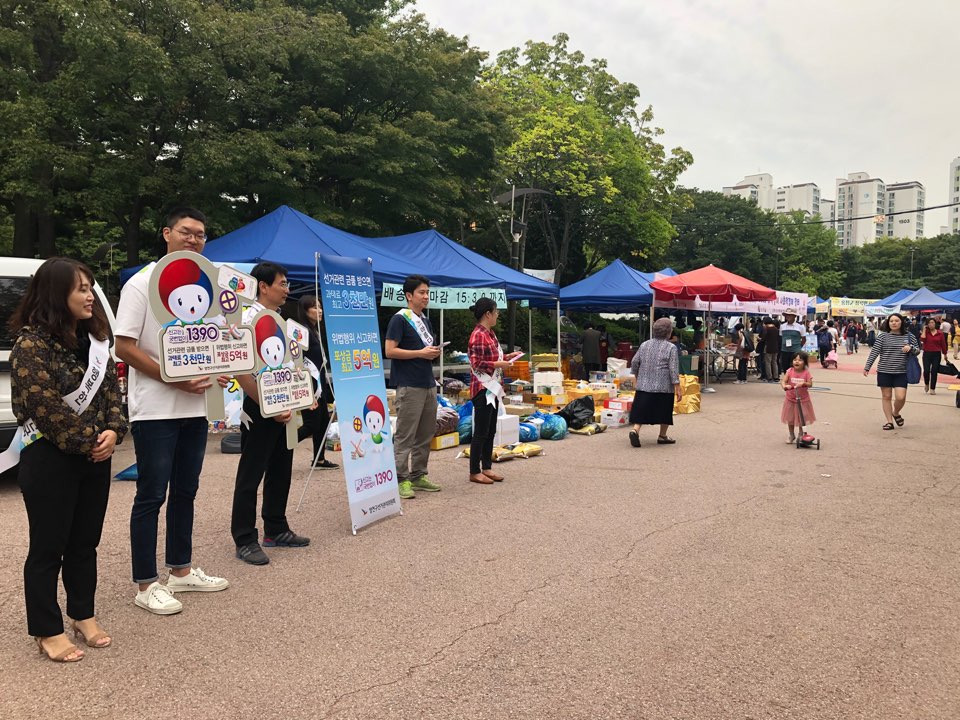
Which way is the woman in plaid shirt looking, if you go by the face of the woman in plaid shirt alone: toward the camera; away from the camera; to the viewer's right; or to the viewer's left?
to the viewer's right

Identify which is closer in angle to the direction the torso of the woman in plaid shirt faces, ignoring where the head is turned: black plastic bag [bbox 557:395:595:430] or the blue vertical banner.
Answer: the black plastic bag

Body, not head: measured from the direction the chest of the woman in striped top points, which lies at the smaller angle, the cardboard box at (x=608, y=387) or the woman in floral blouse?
the woman in floral blouse

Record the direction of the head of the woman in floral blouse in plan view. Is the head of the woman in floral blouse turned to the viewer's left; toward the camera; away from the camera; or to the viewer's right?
to the viewer's right

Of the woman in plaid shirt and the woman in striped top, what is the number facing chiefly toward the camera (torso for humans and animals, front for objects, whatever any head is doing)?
1

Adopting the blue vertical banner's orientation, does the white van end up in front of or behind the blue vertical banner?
behind

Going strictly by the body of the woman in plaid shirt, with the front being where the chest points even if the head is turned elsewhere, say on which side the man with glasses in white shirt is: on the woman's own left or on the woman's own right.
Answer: on the woman's own right

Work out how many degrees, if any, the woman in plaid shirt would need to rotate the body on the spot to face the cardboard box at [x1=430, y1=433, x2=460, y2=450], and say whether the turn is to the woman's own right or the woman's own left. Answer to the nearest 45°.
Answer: approximately 90° to the woman's own left

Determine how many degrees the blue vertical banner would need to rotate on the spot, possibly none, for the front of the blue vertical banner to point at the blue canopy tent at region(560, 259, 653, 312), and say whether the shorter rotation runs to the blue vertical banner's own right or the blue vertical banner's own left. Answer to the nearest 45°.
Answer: approximately 90° to the blue vertical banner's own left

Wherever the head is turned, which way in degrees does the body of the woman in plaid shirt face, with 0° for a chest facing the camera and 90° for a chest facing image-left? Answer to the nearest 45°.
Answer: approximately 270°

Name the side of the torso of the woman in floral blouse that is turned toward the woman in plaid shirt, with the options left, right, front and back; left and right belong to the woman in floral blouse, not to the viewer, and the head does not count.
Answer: left
